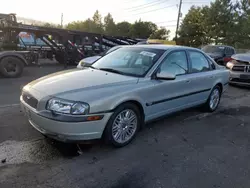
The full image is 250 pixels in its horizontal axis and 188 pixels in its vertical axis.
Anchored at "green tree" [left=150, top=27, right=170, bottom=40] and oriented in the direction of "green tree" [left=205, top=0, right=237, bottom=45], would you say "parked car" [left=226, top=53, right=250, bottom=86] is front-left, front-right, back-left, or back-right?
front-right

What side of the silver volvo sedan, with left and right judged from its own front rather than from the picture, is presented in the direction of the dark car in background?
back

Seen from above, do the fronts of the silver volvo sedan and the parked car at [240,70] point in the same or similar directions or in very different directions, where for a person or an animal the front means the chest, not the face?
same or similar directions

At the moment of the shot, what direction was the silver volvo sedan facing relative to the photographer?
facing the viewer and to the left of the viewer

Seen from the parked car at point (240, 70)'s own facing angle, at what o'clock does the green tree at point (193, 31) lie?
The green tree is roughly at 4 o'clock from the parked car.

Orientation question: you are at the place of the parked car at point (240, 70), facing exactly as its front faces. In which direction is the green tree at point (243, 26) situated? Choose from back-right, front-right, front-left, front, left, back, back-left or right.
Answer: back-right

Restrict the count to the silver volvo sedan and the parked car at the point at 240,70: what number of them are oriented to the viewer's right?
0

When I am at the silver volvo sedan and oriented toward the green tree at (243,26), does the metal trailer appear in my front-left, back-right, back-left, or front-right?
front-left

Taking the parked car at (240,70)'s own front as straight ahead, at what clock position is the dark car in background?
The dark car in background is roughly at 4 o'clock from the parked car.

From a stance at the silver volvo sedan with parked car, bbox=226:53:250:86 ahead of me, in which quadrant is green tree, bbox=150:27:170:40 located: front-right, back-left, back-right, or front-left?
front-left

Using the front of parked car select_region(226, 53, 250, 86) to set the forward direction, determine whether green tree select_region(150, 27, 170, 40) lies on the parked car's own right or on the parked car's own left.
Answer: on the parked car's own right

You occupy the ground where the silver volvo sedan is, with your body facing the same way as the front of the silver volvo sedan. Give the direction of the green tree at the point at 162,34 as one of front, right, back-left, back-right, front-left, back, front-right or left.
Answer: back-right

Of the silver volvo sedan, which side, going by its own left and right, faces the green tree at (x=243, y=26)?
back

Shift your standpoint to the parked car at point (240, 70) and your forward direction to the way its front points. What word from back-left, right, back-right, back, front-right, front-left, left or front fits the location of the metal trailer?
front-right
